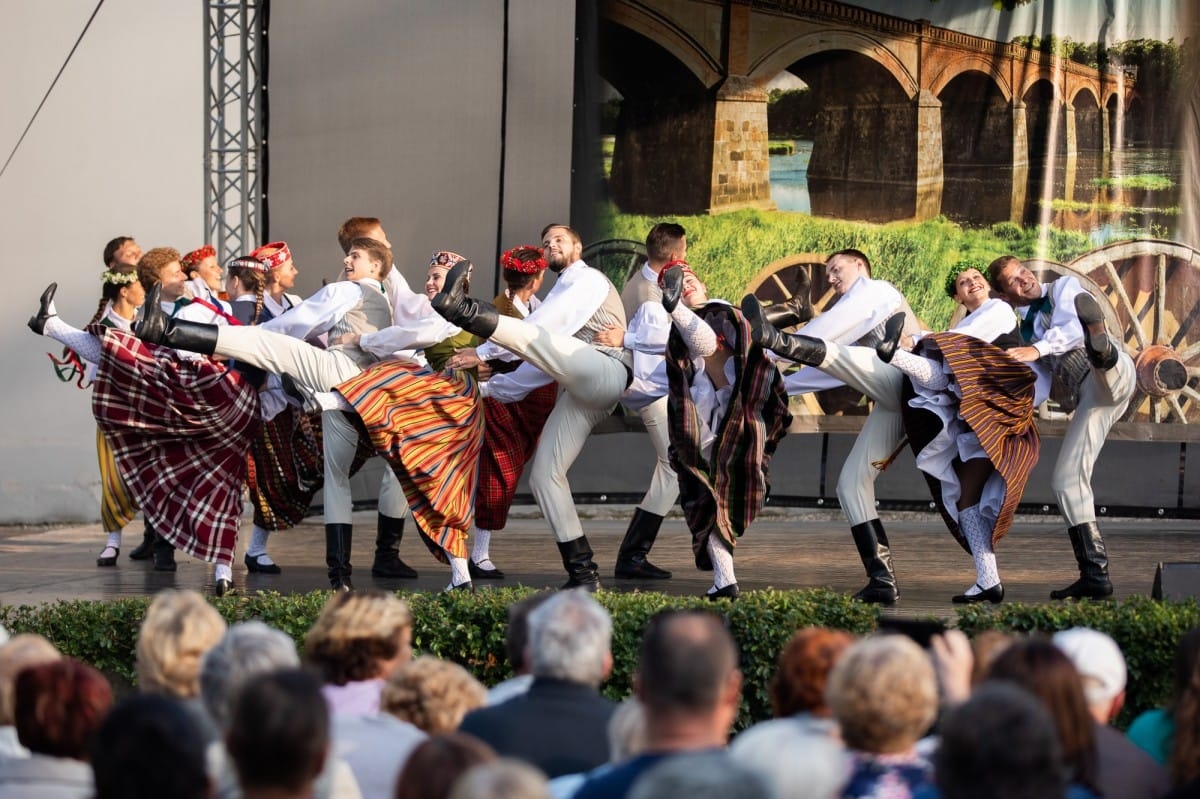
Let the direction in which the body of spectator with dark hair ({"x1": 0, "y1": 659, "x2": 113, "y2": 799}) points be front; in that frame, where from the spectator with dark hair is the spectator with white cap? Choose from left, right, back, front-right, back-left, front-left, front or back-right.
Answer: right

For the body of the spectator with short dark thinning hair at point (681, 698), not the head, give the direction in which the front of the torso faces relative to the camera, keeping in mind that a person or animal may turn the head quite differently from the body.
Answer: away from the camera

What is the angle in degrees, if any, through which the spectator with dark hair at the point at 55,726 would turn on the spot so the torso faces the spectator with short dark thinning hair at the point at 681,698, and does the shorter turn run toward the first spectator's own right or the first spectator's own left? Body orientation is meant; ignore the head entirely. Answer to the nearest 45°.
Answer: approximately 135° to the first spectator's own right

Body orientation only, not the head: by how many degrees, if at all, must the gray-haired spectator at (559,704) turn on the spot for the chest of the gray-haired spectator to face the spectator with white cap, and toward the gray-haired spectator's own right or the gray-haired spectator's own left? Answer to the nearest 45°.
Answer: approximately 90° to the gray-haired spectator's own right

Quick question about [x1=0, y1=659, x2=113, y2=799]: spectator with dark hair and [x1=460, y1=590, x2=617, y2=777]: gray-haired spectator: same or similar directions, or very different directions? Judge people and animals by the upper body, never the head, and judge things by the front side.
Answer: same or similar directions

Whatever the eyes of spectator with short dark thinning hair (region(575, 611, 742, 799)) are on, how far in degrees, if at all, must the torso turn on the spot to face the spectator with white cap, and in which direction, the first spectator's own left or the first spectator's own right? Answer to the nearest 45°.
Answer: approximately 45° to the first spectator's own right

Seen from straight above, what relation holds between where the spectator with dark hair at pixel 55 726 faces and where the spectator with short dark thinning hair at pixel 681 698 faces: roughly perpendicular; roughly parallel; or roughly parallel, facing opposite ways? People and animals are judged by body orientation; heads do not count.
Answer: roughly parallel

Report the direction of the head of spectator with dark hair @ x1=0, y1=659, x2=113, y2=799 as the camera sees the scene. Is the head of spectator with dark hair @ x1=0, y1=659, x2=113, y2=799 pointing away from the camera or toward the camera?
away from the camera

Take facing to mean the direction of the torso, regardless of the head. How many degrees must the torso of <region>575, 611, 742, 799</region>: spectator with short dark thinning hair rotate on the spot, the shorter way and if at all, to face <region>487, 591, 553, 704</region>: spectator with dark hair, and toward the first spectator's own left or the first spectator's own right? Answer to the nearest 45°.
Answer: approximately 45° to the first spectator's own left

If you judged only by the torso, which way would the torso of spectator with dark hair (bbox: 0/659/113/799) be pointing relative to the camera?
away from the camera

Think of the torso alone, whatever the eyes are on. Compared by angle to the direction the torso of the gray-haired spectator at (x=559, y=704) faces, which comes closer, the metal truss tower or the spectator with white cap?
the metal truss tower

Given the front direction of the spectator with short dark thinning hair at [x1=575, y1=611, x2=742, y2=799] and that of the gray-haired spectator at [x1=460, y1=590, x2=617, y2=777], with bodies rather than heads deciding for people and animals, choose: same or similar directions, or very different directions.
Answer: same or similar directions

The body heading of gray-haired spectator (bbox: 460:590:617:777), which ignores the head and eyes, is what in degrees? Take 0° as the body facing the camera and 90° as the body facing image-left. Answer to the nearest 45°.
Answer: approximately 180°
